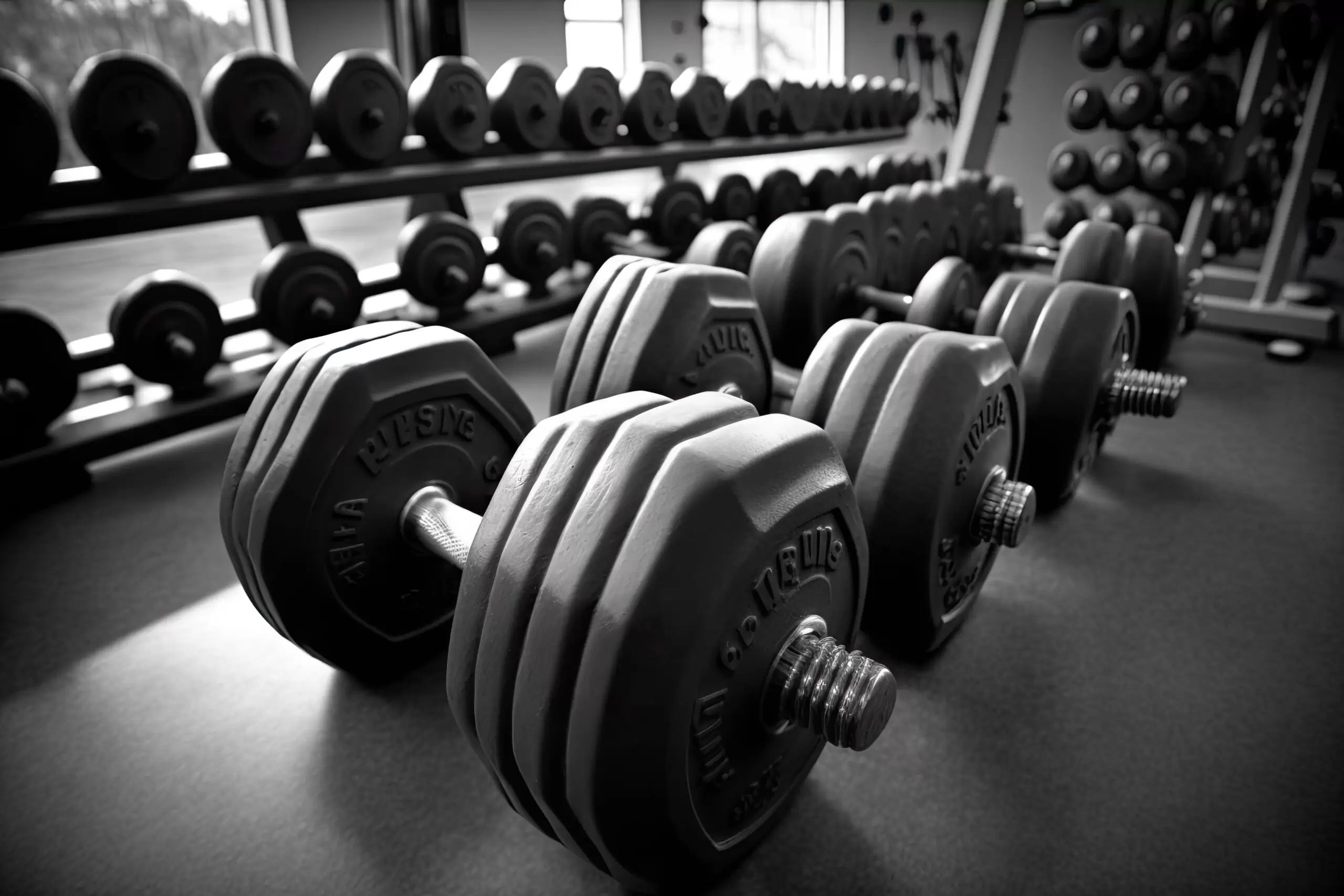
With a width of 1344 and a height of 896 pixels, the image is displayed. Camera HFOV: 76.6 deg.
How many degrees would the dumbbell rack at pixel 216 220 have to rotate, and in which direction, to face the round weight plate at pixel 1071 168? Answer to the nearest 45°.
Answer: approximately 45° to its left

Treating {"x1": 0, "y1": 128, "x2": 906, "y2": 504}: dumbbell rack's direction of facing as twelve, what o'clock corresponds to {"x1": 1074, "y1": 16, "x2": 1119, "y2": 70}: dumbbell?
The dumbbell is roughly at 10 o'clock from the dumbbell rack.

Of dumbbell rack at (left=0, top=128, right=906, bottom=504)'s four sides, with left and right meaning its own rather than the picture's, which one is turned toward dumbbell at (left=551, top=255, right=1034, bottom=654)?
front

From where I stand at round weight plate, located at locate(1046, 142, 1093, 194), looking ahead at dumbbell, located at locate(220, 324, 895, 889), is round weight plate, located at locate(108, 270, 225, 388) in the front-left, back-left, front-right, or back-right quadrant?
front-right

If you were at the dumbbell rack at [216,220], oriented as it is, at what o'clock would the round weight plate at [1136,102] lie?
The round weight plate is roughly at 10 o'clock from the dumbbell rack.

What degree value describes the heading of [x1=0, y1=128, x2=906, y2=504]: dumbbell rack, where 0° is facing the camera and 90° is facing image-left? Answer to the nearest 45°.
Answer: approximately 315°

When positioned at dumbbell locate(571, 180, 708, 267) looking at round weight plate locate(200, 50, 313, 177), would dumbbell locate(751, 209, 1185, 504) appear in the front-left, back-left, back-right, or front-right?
front-left

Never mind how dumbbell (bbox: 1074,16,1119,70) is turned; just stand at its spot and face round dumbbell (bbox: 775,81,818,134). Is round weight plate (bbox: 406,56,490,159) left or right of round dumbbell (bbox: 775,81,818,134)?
left

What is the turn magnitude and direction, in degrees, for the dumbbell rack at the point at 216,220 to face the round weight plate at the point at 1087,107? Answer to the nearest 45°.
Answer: approximately 45° to its left
